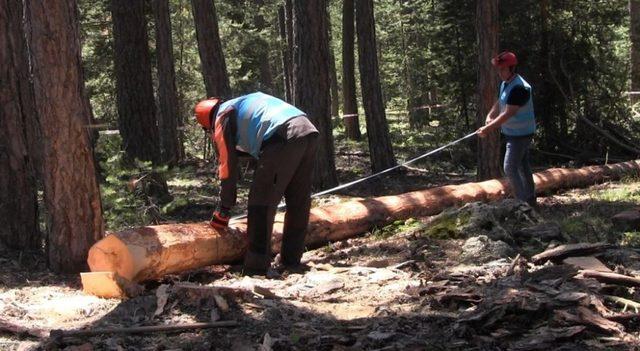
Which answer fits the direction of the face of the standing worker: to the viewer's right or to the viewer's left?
to the viewer's left

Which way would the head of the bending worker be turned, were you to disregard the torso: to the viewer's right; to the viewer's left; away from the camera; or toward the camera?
to the viewer's left

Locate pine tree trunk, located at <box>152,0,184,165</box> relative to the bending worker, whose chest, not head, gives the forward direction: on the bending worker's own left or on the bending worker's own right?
on the bending worker's own right

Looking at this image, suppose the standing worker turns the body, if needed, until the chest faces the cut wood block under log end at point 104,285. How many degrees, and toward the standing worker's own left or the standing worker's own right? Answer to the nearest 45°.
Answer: approximately 45° to the standing worker's own left

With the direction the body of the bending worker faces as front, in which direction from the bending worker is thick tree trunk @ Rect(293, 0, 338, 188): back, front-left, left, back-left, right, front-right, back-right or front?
right

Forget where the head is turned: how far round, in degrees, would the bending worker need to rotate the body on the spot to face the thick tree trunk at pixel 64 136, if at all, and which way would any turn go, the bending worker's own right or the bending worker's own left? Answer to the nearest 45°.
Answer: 0° — they already face it

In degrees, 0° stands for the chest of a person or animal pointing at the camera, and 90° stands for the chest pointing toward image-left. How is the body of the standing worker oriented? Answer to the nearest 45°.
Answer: approximately 90°

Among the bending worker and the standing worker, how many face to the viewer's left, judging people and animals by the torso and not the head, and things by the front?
2

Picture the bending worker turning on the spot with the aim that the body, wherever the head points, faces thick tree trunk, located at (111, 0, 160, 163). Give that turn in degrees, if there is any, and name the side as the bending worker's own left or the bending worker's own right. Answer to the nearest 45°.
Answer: approximately 90° to the bending worker's own right

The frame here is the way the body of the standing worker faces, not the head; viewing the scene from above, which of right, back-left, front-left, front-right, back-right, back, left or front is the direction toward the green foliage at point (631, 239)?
back-left

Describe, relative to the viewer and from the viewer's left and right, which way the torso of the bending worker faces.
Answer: facing to the left of the viewer
